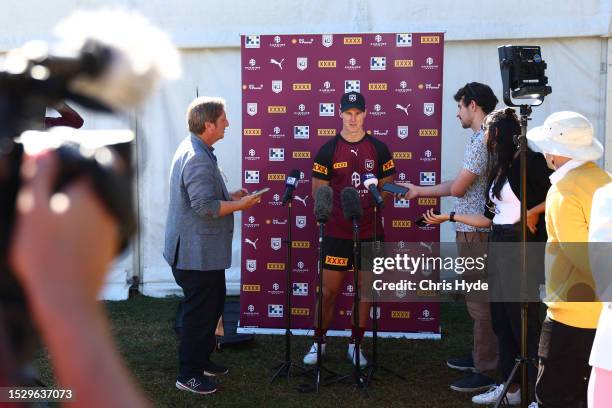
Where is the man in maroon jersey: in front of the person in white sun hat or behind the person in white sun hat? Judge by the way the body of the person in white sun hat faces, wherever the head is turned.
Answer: in front

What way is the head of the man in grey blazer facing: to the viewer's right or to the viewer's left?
to the viewer's right

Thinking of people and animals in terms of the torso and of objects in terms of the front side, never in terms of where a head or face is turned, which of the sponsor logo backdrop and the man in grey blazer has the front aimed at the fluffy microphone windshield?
the sponsor logo backdrop

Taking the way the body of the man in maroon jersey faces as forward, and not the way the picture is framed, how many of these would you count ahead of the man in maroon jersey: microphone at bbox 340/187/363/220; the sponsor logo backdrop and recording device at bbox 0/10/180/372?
2

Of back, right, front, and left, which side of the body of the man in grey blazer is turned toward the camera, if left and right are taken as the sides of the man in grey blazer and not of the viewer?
right

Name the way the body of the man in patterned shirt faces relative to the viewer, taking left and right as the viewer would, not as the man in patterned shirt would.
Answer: facing to the left of the viewer

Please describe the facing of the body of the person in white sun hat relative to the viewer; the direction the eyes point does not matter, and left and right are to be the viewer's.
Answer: facing away from the viewer and to the left of the viewer

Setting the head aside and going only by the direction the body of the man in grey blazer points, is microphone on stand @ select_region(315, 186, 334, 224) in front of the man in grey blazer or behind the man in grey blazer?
in front

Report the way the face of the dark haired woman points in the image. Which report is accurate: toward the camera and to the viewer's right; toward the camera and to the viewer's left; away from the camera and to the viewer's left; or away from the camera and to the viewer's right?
away from the camera and to the viewer's left

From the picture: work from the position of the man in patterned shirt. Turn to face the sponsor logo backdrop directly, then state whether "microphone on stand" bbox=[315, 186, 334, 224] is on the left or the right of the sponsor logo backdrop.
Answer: left

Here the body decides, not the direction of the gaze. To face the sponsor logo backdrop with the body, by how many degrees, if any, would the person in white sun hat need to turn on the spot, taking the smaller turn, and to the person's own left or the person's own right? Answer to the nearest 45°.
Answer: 0° — they already face it

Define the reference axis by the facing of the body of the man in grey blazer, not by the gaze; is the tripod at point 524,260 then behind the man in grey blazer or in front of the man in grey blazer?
in front
